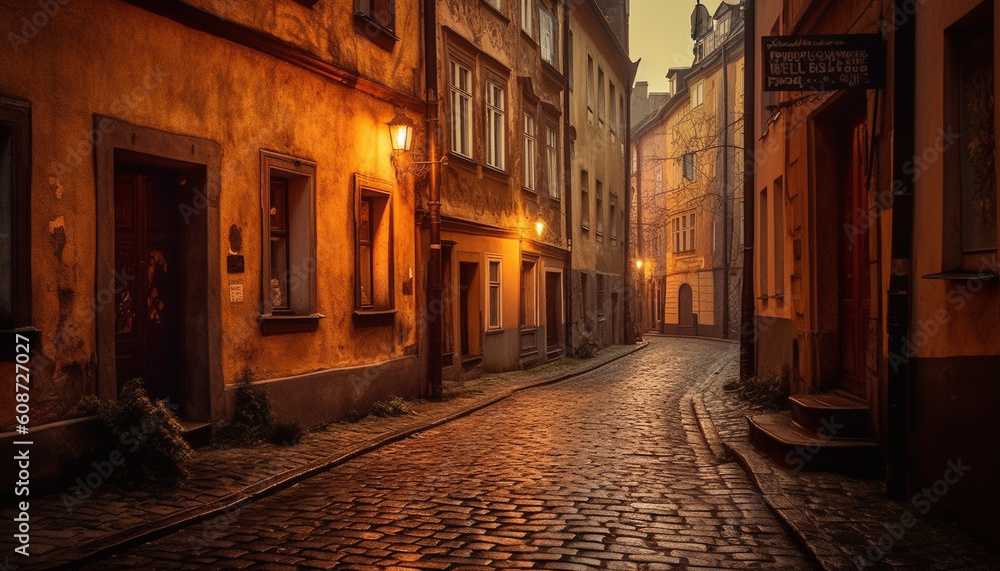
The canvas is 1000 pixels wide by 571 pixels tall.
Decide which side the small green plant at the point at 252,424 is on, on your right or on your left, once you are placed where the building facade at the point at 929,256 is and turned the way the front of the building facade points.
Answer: on your right

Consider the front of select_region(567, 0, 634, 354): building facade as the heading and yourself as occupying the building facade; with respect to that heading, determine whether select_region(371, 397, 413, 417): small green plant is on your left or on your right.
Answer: on your right

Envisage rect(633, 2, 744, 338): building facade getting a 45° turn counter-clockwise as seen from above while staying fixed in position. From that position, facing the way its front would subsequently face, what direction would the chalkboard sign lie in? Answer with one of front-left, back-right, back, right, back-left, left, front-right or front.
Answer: front

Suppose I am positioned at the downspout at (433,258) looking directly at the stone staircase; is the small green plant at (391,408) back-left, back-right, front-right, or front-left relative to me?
front-right

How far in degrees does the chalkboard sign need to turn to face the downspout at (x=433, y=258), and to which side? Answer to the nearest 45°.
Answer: approximately 135° to its right

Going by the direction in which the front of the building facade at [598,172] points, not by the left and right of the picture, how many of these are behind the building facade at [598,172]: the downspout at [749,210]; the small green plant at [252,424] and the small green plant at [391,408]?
0

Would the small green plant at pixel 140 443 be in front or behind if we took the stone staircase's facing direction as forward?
in front

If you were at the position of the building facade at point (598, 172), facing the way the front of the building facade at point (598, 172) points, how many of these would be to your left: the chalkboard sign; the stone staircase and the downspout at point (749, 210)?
0

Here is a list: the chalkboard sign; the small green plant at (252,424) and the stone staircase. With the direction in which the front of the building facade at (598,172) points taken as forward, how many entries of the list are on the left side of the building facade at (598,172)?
0

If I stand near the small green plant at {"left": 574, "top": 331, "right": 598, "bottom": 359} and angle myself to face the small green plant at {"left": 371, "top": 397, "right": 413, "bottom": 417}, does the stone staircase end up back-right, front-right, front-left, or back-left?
front-left

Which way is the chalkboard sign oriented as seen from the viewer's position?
toward the camera

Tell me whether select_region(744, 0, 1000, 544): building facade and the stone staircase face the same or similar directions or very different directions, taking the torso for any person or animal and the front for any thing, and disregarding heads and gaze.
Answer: same or similar directions

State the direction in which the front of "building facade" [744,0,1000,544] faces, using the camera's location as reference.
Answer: facing the viewer and to the left of the viewer

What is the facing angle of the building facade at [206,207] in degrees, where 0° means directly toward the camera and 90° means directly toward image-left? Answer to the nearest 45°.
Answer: approximately 315°

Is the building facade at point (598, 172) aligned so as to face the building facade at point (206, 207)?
no

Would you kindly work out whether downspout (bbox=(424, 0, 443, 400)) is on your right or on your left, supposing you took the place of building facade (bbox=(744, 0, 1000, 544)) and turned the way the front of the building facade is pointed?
on your right
